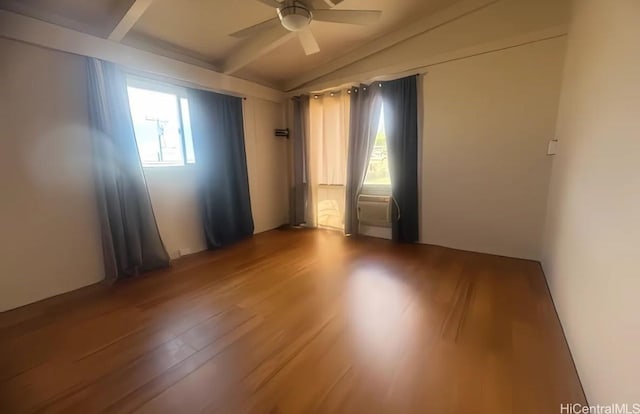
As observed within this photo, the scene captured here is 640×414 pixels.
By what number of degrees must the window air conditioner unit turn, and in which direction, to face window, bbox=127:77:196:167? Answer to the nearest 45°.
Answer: approximately 90° to its right

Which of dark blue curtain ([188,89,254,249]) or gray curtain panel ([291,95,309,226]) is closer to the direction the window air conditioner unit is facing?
the dark blue curtain

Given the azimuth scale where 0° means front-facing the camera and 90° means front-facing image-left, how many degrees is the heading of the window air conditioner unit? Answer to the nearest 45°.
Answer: approximately 0°

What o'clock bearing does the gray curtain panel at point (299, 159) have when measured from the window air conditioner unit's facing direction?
The gray curtain panel is roughly at 4 o'clock from the window air conditioner unit.

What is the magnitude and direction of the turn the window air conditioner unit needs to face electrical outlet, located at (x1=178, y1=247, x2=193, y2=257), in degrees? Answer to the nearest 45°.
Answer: approximately 90° to its right

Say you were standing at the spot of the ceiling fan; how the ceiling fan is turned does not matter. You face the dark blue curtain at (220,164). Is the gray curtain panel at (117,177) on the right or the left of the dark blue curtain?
left

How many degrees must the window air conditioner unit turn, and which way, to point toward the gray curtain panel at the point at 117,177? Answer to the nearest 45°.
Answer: approximately 45° to its right
